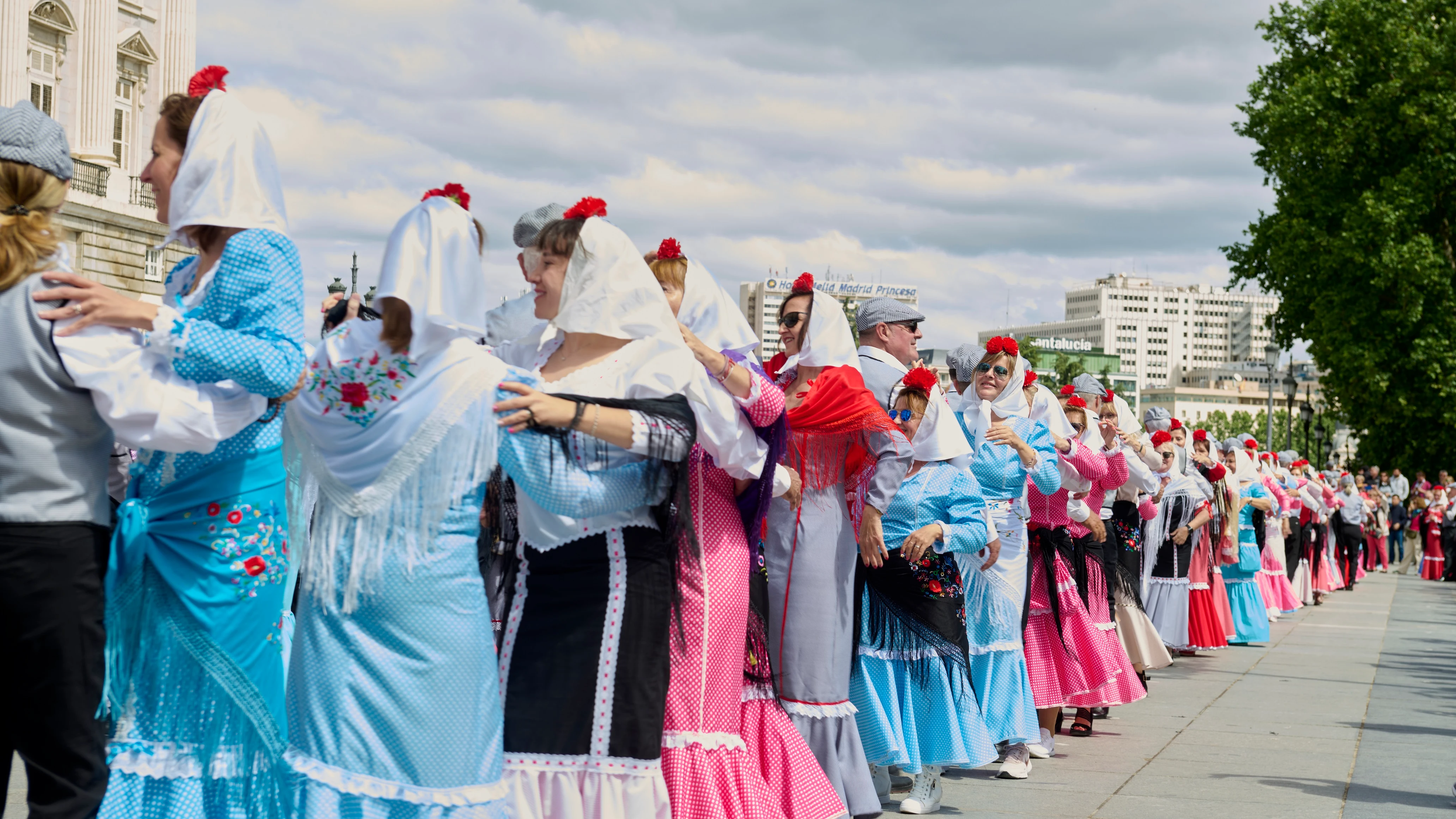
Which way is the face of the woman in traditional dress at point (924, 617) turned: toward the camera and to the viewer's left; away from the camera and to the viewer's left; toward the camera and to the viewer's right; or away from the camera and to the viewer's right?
toward the camera and to the viewer's left

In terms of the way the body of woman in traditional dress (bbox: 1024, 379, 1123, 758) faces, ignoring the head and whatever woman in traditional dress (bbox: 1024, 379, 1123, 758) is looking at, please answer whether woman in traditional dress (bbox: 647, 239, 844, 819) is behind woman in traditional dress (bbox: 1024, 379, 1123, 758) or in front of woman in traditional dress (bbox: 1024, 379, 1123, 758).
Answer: in front

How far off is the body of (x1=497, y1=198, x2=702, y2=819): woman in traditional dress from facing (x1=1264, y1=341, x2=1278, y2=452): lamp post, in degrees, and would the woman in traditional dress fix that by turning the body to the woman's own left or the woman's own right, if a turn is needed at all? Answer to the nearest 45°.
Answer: approximately 180°

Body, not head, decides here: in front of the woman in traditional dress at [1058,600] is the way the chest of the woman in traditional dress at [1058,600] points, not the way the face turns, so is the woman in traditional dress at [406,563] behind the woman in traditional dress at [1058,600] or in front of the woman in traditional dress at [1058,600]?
in front

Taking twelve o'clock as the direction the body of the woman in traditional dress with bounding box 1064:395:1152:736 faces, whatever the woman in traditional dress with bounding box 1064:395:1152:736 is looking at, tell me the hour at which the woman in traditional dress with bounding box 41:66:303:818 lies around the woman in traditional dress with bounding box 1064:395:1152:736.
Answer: the woman in traditional dress with bounding box 41:66:303:818 is roughly at 11 o'clock from the woman in traditional dress with bounding box 1064:395:1152:736.

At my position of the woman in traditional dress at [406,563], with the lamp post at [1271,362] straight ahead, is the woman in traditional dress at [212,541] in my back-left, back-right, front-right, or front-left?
back-left

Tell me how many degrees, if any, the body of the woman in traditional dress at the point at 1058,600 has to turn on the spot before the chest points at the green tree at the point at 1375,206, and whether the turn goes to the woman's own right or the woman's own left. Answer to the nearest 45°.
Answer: approximately 135° to the woman's own right

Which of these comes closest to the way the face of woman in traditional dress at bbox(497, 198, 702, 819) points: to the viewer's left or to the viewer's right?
to the viewer's left

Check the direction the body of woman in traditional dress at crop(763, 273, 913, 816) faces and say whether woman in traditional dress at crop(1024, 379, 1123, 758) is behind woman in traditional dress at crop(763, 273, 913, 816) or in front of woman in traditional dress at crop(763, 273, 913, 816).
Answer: behind

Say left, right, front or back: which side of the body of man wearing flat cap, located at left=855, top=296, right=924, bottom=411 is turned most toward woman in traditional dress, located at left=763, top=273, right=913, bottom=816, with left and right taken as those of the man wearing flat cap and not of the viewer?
right

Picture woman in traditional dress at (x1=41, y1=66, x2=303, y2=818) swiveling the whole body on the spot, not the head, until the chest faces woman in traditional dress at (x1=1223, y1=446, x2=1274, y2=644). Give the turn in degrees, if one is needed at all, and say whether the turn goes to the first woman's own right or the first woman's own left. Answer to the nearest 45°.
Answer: approximately 135° to the first woman's own right

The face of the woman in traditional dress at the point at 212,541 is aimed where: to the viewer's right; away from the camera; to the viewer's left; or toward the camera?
to the viewer's left

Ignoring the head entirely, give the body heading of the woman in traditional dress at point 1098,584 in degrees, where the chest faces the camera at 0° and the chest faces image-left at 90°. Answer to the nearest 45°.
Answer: approximately 45°

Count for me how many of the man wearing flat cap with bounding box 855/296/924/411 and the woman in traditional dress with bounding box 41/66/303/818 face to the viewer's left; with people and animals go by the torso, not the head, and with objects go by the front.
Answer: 1

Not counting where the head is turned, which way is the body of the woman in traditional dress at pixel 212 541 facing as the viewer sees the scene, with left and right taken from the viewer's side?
facing to the left of the viewer
